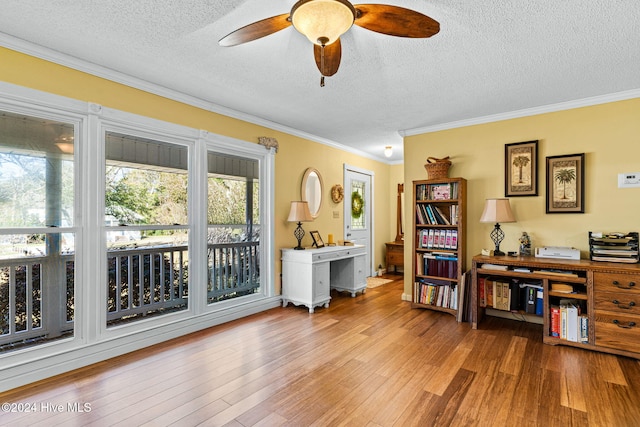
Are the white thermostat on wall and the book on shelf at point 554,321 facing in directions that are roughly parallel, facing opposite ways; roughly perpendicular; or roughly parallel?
roughly parallel

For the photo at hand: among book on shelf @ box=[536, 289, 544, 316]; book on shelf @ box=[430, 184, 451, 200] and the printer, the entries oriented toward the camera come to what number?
3

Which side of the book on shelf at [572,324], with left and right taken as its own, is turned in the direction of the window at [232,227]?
right

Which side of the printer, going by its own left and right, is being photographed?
front

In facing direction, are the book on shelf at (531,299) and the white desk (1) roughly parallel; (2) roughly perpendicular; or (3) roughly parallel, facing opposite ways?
roughly perpendicular

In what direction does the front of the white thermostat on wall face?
toward the camera

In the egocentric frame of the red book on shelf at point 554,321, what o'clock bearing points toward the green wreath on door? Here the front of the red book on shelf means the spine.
The green wreath on door is roughly at 4 o'clock from the book on shelf.

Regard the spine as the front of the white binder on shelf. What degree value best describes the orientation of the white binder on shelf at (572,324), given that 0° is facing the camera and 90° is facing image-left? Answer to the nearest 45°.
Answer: approximately 0°

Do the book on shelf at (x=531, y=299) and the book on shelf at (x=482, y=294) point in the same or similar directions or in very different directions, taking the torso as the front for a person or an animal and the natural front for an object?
same or similar directions

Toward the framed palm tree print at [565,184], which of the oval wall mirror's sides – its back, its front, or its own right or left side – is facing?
front

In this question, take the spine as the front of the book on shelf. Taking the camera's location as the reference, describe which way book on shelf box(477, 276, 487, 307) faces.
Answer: facing the viewer
